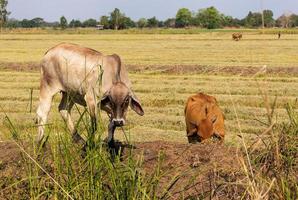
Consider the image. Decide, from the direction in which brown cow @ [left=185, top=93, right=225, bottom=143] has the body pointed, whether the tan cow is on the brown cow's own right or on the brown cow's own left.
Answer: on the brown cow's own right

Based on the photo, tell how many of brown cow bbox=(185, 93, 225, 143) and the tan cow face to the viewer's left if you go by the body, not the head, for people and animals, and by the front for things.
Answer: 0

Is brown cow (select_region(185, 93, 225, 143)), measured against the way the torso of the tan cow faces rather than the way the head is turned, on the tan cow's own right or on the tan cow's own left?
on the tan cow's own left

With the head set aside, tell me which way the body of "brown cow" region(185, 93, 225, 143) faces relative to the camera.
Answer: toward the camera
